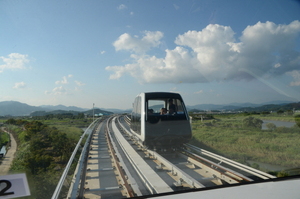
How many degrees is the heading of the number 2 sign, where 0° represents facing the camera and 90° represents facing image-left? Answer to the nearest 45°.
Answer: approximately 0°

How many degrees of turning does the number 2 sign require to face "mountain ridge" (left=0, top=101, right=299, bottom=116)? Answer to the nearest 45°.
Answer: approximately 135° to its left

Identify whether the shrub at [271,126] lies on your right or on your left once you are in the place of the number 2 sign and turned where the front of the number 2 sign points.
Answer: on your left

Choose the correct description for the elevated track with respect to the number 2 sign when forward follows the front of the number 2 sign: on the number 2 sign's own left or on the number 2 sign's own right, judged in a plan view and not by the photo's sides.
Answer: on the number 2 sign's own left

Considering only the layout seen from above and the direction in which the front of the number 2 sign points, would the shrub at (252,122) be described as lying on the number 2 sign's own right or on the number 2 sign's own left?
on the number 2 sign's own left
